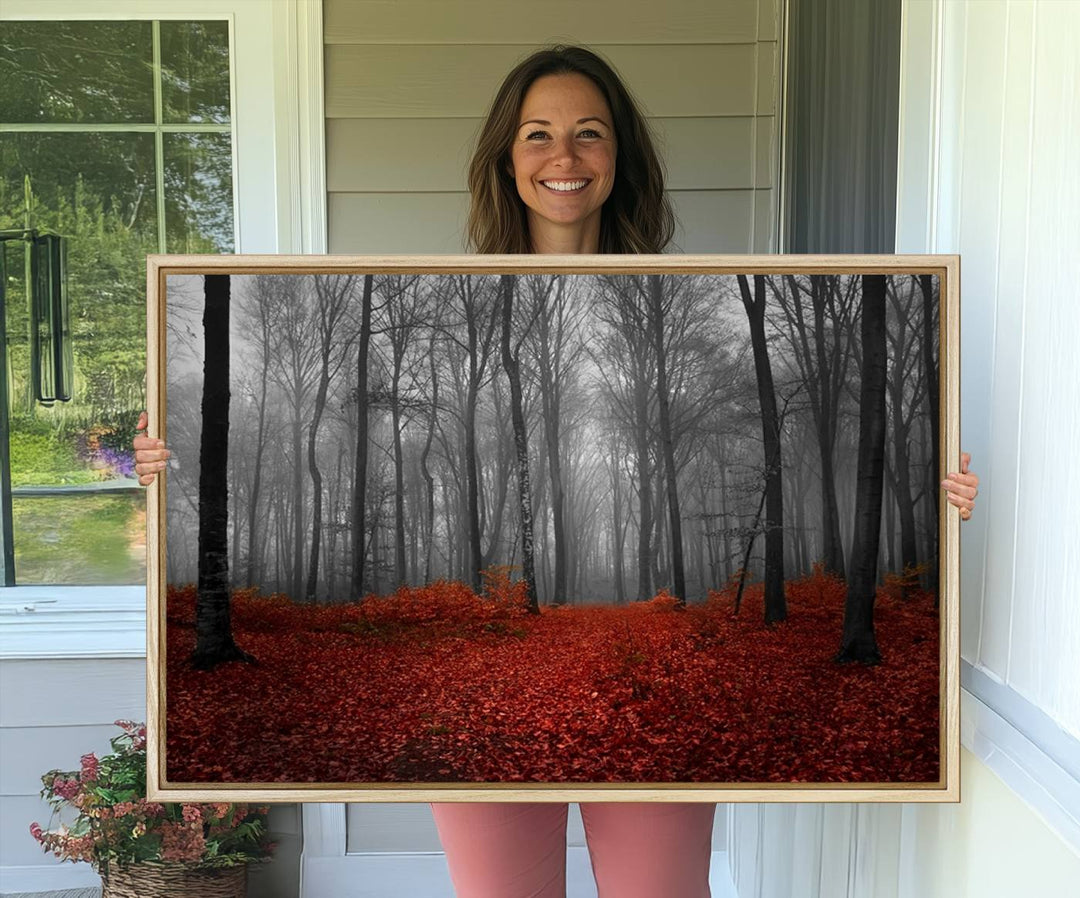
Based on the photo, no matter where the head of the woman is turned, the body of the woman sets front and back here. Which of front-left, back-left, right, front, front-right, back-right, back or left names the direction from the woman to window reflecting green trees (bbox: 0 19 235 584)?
back-right

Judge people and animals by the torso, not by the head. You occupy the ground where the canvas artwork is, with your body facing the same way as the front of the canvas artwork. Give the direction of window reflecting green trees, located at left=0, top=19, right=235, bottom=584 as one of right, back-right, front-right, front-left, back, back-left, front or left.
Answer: back-right

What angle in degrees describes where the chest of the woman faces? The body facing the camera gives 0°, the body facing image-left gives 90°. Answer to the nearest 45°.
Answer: approximately 0°

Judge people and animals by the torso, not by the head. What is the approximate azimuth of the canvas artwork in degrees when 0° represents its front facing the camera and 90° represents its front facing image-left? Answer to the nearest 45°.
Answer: approximately 0°
